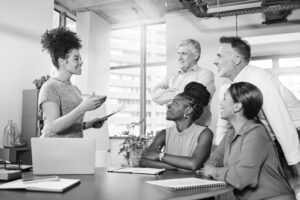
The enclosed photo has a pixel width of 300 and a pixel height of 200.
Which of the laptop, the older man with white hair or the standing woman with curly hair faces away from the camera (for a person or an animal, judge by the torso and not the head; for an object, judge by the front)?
the laptop

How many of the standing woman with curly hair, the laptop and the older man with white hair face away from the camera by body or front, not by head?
1

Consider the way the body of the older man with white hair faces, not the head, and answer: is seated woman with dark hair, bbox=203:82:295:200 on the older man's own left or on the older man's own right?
on the older man's own left

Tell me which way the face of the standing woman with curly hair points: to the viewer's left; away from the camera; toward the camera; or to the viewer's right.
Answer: to the viewer's right

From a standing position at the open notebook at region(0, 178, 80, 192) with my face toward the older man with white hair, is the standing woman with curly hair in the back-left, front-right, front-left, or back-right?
front-left

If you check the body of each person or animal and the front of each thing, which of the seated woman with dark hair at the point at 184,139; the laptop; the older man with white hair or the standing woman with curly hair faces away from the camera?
the laptop

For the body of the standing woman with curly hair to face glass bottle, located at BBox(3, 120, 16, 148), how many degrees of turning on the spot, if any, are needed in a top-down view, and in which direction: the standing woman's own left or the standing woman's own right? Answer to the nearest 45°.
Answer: approximately 135° to the standing woman's own left

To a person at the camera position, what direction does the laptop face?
facing away from the viewer

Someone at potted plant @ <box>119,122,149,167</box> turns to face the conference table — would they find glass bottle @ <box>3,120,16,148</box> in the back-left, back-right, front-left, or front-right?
back-right

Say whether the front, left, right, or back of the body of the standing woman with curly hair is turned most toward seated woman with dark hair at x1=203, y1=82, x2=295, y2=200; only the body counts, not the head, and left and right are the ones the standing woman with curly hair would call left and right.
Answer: front

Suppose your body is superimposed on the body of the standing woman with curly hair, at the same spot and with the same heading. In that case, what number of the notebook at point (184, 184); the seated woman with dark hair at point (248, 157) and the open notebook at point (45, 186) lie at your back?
0

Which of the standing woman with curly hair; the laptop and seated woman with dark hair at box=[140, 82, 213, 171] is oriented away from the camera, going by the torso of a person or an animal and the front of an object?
the laptop

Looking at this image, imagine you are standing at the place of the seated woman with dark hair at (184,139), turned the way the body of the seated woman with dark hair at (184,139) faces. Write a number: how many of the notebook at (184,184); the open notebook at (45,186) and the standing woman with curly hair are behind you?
0

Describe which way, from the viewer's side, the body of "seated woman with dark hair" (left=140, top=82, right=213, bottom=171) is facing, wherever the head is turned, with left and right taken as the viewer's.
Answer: facing the viewer and to the left of the viewer

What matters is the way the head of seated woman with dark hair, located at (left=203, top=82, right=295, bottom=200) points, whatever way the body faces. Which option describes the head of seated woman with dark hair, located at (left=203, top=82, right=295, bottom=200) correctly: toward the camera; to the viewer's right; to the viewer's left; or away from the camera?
to the viewer's left

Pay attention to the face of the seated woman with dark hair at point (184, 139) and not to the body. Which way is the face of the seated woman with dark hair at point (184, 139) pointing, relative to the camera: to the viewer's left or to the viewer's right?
to the viewer's left
